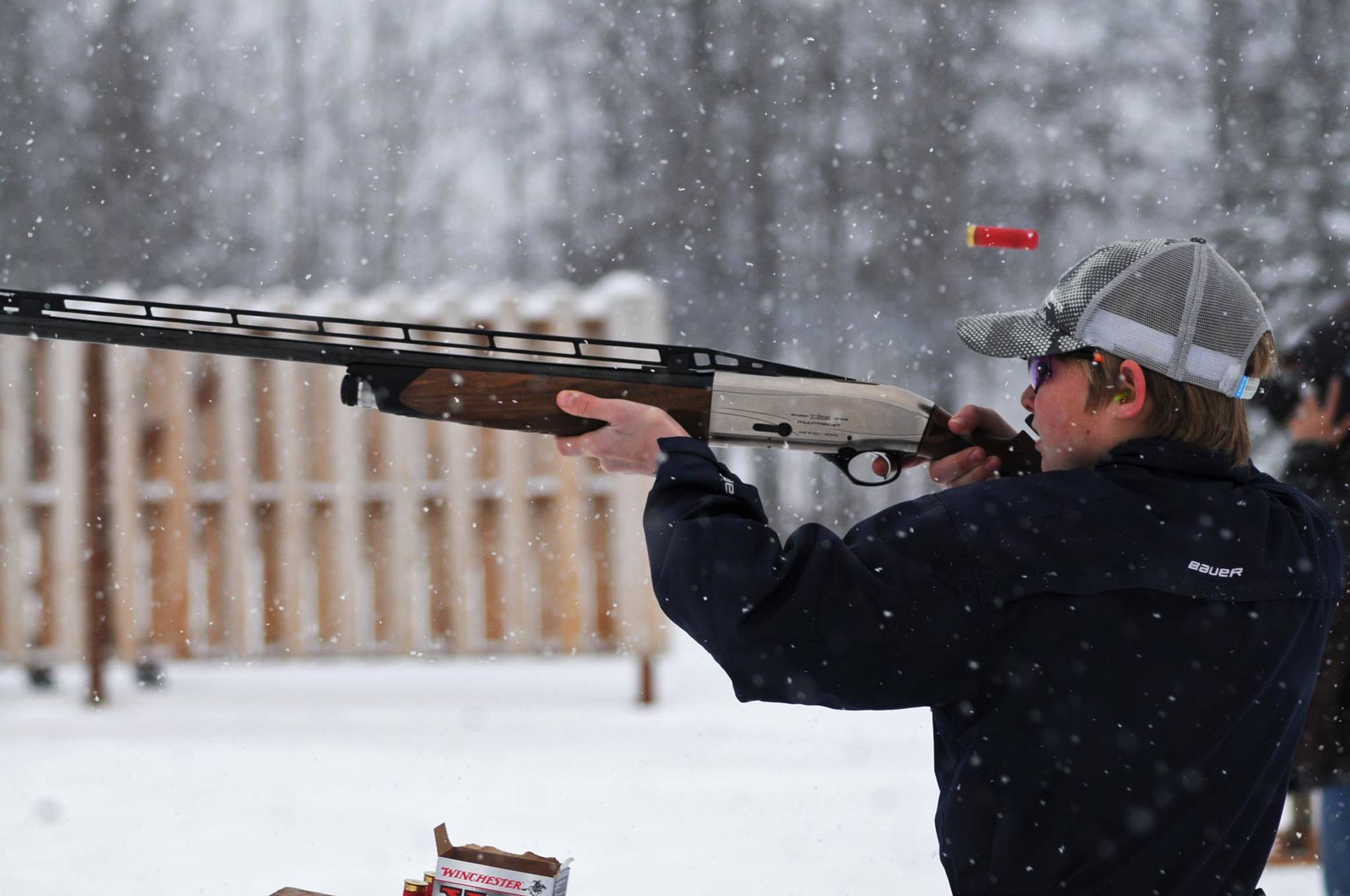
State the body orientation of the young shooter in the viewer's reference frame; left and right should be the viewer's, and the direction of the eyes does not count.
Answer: facing away from the viewer and to the left of the viewer

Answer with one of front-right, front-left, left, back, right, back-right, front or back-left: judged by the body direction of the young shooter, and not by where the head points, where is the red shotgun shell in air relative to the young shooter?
front-right

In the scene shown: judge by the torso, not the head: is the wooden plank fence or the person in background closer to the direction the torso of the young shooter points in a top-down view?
the wooden plank fence
